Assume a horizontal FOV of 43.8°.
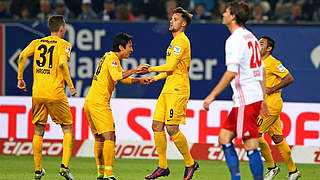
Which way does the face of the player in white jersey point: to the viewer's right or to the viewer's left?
to the viewer's left

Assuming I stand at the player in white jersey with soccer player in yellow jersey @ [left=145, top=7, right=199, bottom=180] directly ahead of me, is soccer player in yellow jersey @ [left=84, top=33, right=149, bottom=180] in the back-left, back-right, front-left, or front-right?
front-left

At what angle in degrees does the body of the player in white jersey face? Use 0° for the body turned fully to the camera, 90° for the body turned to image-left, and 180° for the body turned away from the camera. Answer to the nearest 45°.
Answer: approximately 135°

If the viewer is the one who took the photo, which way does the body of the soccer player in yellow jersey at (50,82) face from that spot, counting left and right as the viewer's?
facing away from the viewer and to the right of the viewer

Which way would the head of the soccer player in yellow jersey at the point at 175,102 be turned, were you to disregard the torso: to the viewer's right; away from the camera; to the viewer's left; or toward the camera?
to the viewer's left

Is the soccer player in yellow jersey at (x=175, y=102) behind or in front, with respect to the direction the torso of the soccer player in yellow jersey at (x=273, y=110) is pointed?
in front

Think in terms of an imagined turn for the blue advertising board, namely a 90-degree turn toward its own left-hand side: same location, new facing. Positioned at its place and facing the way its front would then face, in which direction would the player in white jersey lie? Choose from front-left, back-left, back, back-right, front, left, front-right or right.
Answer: right

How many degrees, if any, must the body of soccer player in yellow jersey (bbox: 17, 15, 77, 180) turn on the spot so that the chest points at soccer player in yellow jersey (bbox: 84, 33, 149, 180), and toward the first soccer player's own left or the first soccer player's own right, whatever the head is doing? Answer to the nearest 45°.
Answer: approximately 90° to the first soccer player's own right

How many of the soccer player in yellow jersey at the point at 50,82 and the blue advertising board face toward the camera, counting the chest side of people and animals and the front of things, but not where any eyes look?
1

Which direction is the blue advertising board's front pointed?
toward the camera

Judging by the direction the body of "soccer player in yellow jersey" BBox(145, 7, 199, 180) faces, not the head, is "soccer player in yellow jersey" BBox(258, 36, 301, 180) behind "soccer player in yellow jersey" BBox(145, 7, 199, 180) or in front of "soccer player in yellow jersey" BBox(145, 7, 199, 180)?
behind

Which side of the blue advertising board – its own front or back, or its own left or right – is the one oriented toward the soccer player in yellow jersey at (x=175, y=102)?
front

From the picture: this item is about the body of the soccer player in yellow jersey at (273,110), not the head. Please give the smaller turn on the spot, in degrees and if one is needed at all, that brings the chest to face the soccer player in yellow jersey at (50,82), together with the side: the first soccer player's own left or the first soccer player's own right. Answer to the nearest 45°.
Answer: approximately 45° to the first soccer player's own right

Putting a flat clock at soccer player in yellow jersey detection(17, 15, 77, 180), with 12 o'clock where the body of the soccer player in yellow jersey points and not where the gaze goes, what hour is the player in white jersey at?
The player in white jersey is roughly at 3 o'clock from the soccer player in yellow jersey.
